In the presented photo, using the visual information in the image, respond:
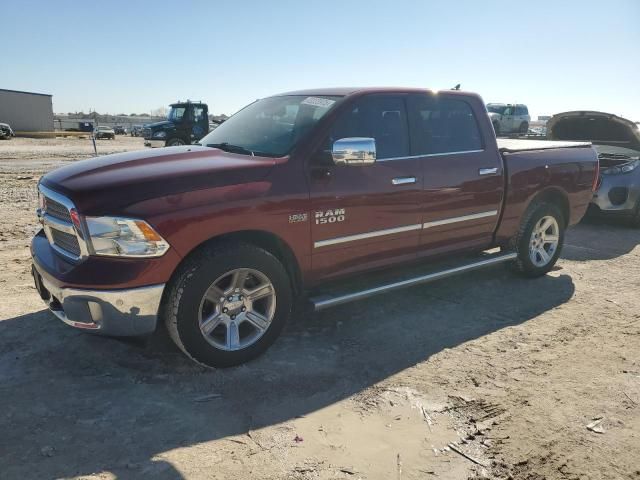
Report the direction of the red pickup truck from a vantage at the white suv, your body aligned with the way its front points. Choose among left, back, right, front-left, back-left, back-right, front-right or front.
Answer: front-left

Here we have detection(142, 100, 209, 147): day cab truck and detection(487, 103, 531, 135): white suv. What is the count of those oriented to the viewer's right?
0

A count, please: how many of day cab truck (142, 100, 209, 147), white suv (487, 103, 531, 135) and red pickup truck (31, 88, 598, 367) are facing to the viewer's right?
0

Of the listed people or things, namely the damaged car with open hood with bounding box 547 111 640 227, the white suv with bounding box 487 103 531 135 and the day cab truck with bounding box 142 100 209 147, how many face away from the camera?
0

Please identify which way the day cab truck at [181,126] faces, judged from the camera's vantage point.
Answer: facing the viewer and to the left of the viewer

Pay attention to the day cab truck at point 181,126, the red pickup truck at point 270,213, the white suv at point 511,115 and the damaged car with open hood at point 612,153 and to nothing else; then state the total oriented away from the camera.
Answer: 0

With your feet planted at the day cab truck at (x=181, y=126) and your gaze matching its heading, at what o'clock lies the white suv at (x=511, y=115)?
The white suv is roughly at 7 o'clock from the day cab truck.

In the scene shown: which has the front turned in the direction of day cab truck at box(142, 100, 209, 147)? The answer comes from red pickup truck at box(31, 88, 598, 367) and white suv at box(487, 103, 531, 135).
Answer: the white suv

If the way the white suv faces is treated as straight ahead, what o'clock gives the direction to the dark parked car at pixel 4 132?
The dark parked car is roughly at 1 o'clock from the white suv.

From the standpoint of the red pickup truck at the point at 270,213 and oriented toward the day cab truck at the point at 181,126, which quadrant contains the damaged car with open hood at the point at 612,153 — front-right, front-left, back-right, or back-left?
front-right

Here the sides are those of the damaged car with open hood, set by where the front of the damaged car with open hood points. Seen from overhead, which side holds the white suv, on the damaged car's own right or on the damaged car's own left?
on the damaged car's own right

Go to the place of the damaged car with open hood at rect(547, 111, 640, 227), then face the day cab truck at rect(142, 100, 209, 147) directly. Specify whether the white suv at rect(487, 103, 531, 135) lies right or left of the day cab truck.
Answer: right

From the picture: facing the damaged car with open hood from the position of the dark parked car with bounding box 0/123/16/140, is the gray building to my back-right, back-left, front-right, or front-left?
back-left

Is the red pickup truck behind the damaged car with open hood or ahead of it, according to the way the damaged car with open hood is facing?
ahead

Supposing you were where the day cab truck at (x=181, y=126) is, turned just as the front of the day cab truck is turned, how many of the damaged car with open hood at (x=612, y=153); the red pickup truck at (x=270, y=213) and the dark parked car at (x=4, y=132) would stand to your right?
1
